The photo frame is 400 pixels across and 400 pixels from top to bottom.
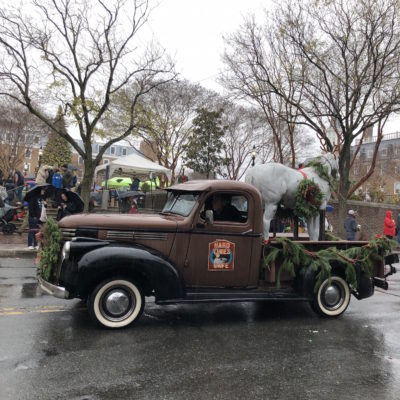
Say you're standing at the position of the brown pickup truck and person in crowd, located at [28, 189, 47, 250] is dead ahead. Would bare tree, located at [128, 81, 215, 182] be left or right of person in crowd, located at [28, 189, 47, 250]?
right

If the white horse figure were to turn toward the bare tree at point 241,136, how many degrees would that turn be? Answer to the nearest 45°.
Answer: approximately 90° to its left

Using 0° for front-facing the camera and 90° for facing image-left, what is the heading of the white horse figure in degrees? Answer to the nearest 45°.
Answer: approximately 270°

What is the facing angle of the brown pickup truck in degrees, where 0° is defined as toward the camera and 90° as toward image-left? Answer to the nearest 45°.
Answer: approximately 90°

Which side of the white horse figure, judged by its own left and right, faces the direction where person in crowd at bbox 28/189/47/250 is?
back

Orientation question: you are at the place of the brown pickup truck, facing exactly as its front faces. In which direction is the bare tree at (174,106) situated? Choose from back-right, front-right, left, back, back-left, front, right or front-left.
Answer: right

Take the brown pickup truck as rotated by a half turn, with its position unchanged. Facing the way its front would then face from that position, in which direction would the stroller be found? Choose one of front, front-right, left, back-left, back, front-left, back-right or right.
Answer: back-left
